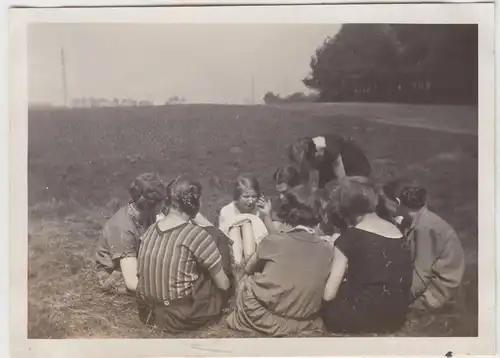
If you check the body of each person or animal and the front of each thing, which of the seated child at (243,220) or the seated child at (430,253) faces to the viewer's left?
the seated child at (430,253)

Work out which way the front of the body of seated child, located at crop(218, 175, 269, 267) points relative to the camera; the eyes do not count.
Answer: toward the camera

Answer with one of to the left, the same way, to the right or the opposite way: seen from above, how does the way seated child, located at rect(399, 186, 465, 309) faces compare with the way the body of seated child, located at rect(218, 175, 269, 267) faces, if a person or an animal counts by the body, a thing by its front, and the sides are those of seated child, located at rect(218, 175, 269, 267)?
to the right

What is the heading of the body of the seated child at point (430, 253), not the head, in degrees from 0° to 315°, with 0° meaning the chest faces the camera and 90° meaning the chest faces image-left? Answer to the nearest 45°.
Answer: approximately 90°

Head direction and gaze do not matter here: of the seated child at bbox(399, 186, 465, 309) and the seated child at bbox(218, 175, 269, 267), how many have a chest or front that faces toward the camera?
1
